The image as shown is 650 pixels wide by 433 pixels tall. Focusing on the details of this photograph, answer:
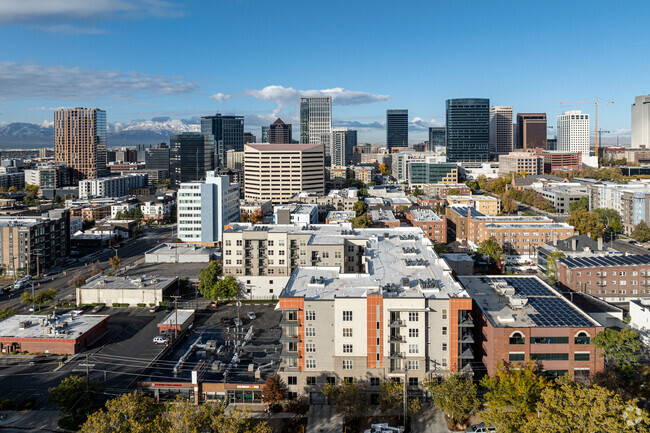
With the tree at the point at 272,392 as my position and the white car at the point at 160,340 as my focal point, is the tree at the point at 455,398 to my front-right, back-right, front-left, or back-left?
back-right

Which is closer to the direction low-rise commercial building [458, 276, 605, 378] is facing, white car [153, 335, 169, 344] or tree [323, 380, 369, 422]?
the tree

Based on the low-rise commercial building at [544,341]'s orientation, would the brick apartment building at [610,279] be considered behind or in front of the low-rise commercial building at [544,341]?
behind

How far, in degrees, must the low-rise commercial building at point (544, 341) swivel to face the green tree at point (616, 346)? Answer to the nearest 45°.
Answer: approximately 90° to its left

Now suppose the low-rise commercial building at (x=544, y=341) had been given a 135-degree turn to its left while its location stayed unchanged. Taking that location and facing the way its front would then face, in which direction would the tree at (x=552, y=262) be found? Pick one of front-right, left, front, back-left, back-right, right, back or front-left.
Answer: front-left

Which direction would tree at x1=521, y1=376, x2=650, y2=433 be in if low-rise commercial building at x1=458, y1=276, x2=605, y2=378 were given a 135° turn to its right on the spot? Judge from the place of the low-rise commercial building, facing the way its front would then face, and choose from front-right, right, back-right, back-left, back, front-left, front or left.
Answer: back-left

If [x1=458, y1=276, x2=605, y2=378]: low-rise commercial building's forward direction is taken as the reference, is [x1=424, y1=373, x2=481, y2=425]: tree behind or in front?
in front

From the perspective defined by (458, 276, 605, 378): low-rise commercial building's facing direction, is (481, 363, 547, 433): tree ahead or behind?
ahead

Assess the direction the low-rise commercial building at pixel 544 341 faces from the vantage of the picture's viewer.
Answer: facing the viewer

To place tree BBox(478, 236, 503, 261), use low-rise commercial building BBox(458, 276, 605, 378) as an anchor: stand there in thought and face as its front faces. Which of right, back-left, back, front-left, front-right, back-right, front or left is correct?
back

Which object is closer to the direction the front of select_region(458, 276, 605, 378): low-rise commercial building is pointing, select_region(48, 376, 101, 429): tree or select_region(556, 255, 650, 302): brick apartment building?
the tree
